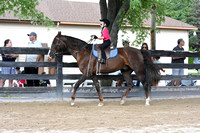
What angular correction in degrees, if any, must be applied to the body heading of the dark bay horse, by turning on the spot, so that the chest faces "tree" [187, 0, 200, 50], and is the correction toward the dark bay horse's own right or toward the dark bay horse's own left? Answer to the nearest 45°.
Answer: approximately 90° to the dark bay horse's own right

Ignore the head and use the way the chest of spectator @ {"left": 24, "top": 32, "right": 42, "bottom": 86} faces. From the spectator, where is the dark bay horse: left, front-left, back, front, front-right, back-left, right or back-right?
left

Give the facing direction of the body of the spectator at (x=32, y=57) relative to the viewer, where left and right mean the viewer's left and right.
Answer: facing the viewer and to the left of the viewer

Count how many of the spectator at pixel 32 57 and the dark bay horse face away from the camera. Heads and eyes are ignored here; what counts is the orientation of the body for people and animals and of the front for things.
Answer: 0

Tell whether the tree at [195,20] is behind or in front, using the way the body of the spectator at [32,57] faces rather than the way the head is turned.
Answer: behind

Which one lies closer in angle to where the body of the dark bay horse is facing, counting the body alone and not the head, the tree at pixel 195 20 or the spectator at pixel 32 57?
the spectator

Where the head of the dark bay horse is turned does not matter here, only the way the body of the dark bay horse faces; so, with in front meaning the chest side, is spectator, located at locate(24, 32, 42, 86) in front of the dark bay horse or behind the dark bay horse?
in front

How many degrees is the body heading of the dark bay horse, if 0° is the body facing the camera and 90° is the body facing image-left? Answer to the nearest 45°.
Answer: approximately 90°
